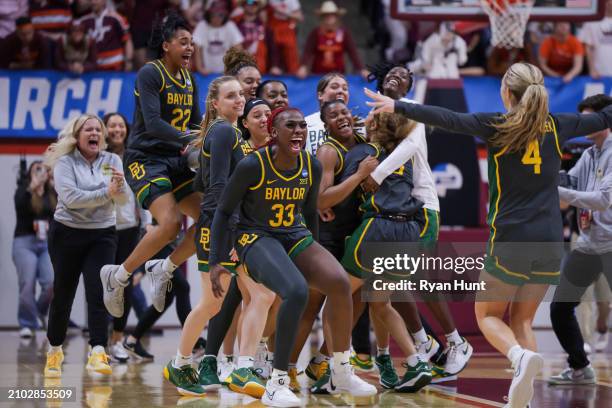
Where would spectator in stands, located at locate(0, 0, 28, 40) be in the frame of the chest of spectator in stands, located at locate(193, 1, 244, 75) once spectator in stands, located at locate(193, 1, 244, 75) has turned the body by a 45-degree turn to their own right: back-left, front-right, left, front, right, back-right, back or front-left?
front-right

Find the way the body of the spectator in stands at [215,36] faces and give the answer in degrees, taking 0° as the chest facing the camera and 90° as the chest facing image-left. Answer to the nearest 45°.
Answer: approximately 0°

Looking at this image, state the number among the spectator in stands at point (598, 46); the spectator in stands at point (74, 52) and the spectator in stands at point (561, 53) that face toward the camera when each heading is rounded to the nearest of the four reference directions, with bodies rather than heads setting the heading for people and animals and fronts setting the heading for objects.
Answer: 3

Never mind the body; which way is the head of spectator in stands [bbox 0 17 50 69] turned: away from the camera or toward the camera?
toward the camera

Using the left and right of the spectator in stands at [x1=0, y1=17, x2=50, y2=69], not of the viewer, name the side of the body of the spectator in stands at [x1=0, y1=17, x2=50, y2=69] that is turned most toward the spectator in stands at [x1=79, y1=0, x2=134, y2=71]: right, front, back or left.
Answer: left

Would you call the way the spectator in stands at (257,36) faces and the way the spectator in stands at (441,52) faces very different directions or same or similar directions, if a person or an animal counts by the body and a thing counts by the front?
same or similar directions

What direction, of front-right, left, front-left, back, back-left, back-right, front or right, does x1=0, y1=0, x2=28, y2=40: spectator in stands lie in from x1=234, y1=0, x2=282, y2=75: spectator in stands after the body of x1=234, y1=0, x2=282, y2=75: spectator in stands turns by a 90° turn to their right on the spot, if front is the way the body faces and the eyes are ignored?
front

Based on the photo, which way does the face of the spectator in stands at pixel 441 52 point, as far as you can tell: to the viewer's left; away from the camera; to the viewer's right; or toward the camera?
toward the camera

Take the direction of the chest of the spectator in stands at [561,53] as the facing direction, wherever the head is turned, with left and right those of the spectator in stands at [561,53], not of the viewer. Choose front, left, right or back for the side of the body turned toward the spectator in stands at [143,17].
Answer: right

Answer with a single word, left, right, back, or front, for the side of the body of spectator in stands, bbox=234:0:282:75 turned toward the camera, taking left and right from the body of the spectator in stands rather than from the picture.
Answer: front

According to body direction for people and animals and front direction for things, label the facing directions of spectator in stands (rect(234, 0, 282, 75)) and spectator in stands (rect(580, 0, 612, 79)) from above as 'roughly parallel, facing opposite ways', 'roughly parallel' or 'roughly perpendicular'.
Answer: roughly parallel

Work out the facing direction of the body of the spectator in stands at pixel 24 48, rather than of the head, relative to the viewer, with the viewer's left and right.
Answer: facing the viewer

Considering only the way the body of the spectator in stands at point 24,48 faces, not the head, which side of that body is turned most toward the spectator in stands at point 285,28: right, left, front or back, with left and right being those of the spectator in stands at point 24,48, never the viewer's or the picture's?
left

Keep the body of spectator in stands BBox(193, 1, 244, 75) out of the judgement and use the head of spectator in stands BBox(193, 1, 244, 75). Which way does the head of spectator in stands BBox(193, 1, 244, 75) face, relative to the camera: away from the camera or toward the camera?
toward the camera

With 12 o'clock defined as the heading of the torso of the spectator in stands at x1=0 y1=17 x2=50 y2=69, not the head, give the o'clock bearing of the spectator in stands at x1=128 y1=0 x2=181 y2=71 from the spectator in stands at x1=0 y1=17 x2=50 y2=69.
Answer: the spectator in stands at x1=128 y1=0 x2=181 y2=71 is roughly at 8 o'clock from the spectator in stands at x1=0 y1=17 x2=50 y2=69.

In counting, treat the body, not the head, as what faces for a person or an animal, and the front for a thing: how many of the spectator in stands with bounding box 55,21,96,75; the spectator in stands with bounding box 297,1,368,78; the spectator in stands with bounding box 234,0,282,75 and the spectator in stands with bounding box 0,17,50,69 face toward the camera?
4

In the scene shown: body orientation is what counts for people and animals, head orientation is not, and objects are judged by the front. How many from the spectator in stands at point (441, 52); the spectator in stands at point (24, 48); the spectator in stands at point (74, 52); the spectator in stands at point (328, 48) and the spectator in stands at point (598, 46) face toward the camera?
5

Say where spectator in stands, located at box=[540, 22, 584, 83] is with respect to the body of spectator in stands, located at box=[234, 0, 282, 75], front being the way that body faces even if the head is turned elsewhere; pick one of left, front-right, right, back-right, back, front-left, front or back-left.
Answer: left
